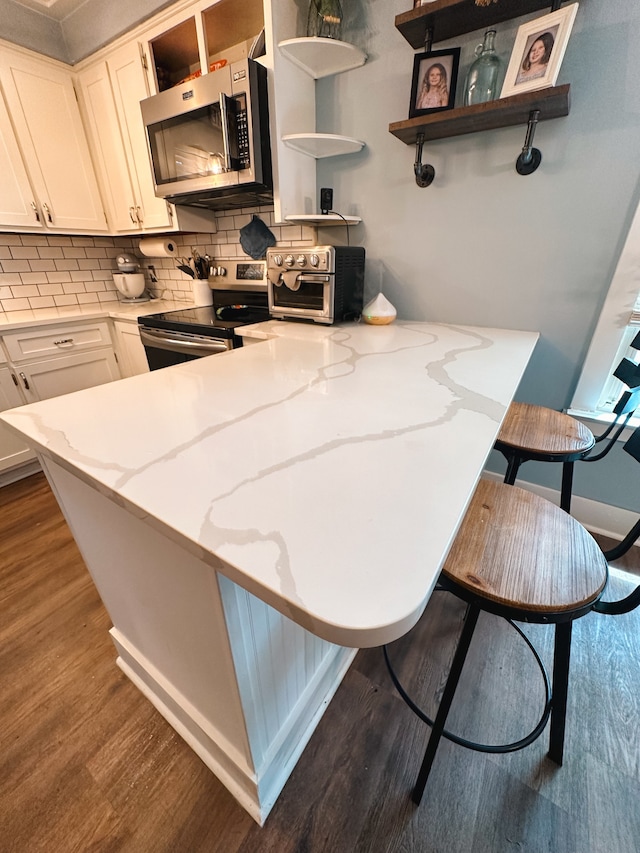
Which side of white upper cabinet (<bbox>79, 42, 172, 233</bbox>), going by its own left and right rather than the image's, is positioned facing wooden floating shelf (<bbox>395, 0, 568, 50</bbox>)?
left

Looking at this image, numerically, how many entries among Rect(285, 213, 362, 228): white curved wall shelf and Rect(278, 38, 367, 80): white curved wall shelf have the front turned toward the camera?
2

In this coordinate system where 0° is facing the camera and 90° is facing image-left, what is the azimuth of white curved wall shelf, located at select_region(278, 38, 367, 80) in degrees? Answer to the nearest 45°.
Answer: approximately 0°

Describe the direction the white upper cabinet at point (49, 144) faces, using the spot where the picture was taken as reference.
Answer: facing the viewer and to the right of the viewer

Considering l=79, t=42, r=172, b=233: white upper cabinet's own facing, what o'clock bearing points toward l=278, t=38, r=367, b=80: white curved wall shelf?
The white curved wall shelf is roughly at 9 o'clock from the white upper cabinet.

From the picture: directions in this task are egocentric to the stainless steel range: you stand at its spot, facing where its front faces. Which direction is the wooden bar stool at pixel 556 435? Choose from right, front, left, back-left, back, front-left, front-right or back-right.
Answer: left

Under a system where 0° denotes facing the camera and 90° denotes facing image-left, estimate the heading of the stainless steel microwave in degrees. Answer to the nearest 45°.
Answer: approximately 45°

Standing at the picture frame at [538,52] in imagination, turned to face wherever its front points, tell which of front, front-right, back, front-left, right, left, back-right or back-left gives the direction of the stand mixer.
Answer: front-right

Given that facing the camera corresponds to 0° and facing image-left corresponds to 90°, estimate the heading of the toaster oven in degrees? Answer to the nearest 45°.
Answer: approximately 45°

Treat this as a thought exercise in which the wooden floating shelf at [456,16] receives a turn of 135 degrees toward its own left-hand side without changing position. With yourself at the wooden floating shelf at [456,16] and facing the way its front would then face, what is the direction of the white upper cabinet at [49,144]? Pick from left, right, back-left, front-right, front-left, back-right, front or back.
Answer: back

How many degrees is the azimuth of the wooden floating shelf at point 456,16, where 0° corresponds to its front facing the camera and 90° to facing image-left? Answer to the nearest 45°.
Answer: approximately 45°

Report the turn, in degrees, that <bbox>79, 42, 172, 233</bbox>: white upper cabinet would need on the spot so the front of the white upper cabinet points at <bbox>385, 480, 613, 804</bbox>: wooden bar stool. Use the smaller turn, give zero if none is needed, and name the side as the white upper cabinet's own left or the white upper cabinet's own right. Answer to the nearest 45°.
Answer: approximately 45° to the white upper cabinet's own left
